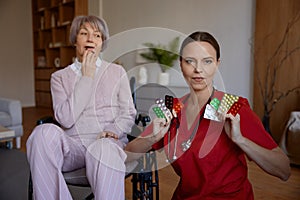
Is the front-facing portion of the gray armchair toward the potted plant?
no

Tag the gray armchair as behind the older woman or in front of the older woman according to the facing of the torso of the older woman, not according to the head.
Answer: behind

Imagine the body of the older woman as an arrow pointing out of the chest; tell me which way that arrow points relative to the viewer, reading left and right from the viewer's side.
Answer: facing the viewer

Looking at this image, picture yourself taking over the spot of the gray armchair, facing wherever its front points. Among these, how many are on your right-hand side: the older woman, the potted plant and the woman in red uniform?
0

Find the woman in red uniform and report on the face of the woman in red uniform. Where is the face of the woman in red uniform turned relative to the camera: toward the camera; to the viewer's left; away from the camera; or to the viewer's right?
toward the camera

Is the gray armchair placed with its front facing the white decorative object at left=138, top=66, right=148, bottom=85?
no

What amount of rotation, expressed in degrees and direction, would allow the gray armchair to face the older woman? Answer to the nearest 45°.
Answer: approximately 45° to its left

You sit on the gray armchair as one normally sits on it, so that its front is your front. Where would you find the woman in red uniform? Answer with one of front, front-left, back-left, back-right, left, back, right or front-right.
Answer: front-left

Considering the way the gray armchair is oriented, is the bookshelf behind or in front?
behind

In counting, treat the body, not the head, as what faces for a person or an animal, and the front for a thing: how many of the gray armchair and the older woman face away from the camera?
0

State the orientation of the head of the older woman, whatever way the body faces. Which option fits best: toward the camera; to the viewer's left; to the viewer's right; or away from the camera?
toward the camera

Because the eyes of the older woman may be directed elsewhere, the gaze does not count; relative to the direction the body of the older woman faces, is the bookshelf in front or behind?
behind
